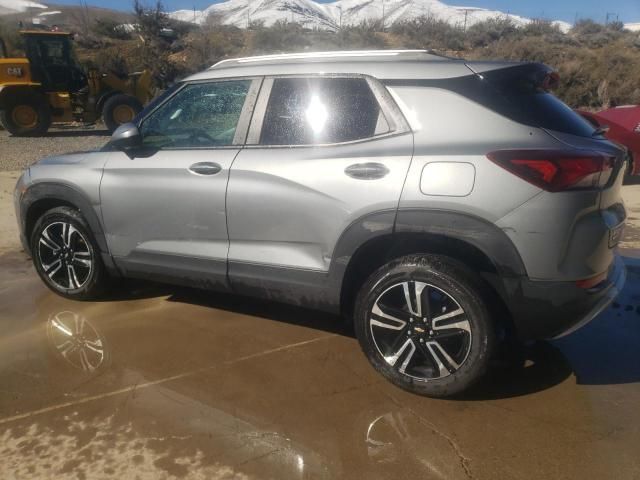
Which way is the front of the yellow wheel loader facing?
to the viewer's right

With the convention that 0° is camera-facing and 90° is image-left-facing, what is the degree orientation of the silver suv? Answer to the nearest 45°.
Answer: approximately 135°

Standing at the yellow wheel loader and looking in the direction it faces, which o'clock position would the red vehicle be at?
The red vehicle is roughly at 2 o'clock from the yellow wheel loader.

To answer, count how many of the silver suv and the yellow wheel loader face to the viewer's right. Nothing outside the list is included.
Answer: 1
